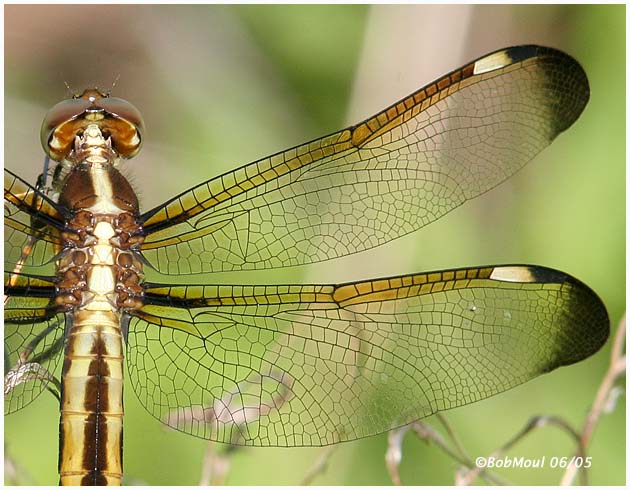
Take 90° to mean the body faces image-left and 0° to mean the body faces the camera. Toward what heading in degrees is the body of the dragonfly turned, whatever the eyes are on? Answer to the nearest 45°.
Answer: approximately 180°
